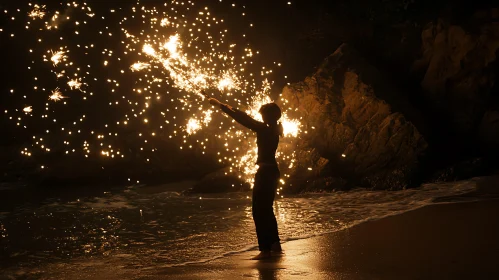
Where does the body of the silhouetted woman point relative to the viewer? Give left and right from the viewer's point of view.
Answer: facing to the left of the viewer

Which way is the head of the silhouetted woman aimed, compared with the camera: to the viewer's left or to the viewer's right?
to the viewer's left

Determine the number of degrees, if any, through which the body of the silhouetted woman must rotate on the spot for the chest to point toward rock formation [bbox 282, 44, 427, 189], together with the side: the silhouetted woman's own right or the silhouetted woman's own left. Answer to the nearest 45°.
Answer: approximately 135° to the silhouetted woman's own right

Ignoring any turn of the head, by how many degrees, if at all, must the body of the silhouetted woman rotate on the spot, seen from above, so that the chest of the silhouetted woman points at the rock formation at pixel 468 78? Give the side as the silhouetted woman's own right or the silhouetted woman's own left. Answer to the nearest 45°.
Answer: approximately 135° to the silhouetted woman's own right
